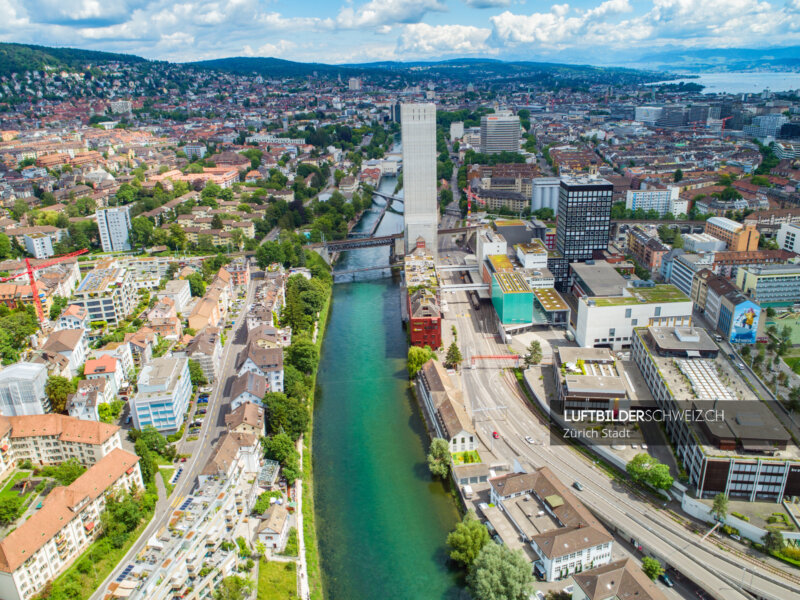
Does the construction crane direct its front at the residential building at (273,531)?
no

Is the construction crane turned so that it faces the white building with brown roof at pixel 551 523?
no

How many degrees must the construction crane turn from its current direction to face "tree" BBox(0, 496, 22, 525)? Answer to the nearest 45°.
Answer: approximately 90° to its right

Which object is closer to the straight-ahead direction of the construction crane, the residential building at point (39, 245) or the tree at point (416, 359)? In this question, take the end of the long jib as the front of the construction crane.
the tree

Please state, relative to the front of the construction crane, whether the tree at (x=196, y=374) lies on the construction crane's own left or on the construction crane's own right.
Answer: on the construction crane's own right

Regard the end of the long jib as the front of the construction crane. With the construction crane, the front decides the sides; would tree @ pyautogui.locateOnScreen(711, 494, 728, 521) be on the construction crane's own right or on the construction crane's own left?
on the construction crane's own right

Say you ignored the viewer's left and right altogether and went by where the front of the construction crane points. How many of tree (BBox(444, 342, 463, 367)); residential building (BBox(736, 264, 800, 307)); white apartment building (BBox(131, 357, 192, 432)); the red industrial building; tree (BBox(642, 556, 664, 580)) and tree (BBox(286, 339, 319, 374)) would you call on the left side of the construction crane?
0

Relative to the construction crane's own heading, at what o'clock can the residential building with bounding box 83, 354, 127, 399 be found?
The residential building is roughly at 3 o'clock from the construction crane.

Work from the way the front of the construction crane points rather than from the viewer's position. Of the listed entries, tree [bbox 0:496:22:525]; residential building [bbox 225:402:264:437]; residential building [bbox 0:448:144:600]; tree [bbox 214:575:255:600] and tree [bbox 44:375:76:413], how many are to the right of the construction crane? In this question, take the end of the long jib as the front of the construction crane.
5

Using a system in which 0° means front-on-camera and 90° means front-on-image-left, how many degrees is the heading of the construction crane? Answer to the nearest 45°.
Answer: approximately 270°

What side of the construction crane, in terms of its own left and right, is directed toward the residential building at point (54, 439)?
right

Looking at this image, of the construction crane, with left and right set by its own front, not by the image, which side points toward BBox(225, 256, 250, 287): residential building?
front

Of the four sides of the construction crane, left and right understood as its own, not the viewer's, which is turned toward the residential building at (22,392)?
right

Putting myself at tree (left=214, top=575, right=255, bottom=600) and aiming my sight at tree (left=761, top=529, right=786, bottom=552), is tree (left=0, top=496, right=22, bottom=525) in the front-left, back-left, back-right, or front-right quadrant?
back-left

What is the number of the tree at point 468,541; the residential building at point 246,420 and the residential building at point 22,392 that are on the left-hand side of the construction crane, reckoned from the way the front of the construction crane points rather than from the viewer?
0

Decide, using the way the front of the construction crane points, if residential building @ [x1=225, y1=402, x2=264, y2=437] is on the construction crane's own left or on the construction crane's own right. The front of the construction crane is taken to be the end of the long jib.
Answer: on the construction crane's own right

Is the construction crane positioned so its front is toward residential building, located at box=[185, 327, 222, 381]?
no
